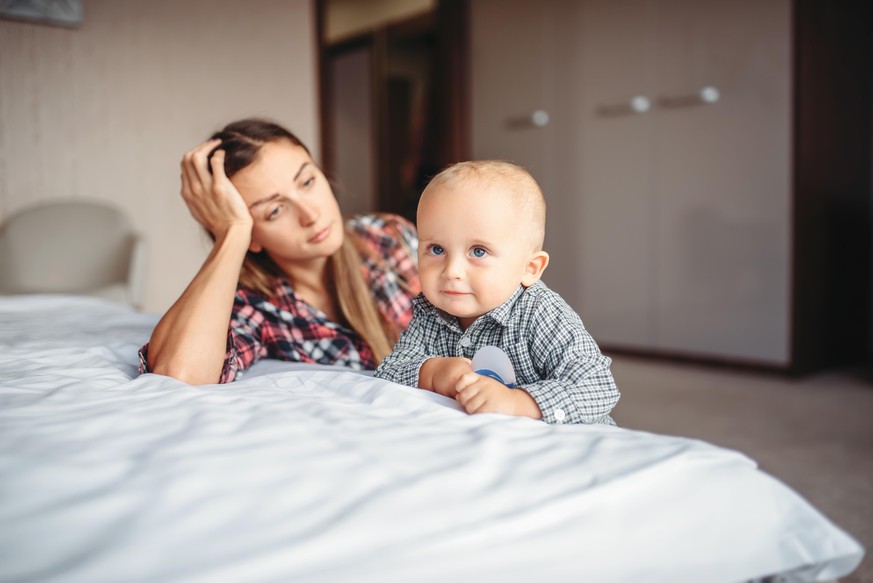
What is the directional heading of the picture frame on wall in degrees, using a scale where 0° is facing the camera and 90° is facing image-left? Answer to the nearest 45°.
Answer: approximately 315°

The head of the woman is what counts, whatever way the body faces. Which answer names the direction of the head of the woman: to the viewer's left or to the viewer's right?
to the viewer's right

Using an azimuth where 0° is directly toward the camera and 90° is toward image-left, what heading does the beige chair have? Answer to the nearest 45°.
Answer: approximately 0°

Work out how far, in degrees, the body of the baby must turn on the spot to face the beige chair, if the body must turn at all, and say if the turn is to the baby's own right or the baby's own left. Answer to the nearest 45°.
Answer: approximately 90° to the baby's own right

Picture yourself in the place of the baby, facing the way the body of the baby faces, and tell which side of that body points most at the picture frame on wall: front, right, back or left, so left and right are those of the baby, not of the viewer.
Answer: right
